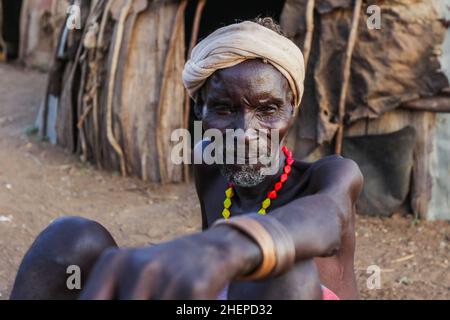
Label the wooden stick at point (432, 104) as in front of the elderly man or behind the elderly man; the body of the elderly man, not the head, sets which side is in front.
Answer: behind

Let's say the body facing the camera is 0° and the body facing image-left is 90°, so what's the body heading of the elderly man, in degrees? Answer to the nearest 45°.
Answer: approximately 45°

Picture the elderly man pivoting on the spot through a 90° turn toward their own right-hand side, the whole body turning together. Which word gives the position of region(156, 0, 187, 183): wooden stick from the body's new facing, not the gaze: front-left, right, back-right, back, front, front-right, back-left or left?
front-right

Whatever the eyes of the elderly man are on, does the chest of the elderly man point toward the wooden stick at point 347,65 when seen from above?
no

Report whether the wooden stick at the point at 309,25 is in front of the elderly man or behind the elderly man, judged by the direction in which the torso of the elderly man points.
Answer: behind

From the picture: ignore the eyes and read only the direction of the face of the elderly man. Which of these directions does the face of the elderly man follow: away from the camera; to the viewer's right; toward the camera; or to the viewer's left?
toward the camera

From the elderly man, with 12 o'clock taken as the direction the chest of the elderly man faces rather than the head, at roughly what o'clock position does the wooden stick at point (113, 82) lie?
The wooden stick is roughly at 4 o'clock from the elderly man.

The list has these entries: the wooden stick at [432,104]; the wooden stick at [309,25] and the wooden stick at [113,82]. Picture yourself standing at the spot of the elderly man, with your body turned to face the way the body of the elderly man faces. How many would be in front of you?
0

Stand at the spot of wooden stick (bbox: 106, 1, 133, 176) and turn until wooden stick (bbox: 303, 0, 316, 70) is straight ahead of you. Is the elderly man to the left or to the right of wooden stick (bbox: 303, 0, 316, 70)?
right

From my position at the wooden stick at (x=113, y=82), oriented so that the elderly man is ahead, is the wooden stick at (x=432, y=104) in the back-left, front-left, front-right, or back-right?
front-left
